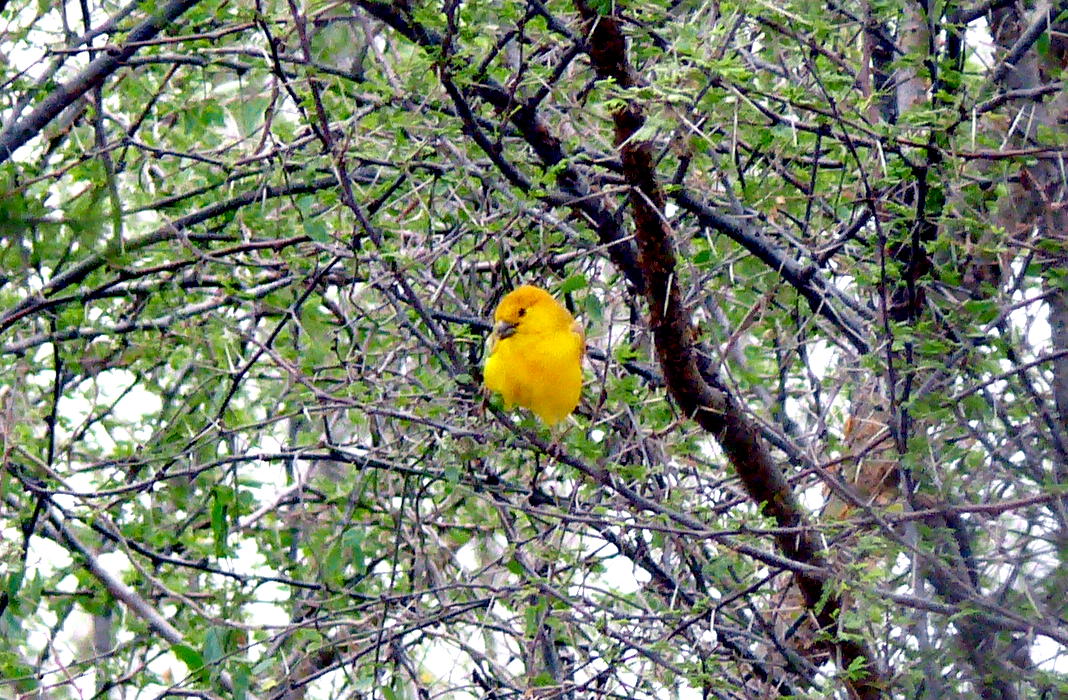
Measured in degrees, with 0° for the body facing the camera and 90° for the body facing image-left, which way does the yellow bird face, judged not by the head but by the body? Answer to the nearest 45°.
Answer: approximately 45°
